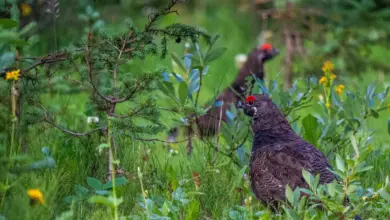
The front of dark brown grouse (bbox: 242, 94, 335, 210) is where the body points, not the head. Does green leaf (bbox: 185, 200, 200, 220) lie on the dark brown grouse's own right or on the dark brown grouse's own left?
on the dark brown grouse's own left

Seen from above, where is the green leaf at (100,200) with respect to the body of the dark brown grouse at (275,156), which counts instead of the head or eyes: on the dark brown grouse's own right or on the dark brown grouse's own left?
on the dark brown grouse's own left

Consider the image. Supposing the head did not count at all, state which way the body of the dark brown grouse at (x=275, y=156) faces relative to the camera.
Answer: to the viewer's left

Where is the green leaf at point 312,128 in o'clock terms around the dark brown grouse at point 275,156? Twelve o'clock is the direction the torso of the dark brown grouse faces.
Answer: The green leaf is roughly at 4 o'clock from the dark brown grouse.

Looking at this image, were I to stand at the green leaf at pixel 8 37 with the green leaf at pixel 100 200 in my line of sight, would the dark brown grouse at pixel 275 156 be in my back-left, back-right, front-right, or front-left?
front-left
